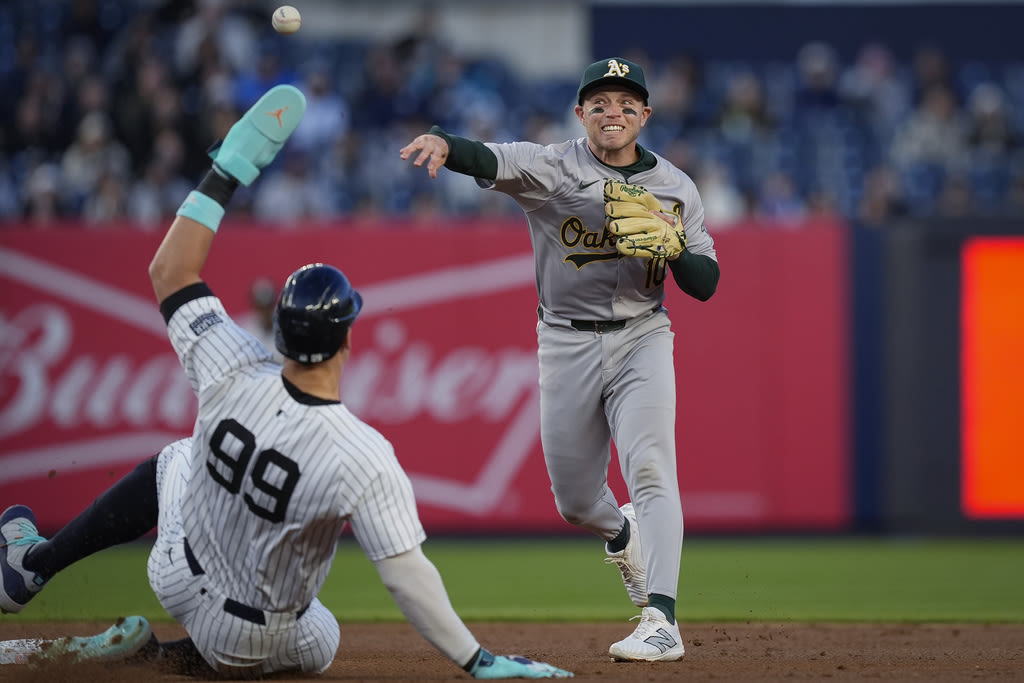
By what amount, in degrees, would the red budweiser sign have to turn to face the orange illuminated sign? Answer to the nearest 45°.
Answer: approximately 90° to its left

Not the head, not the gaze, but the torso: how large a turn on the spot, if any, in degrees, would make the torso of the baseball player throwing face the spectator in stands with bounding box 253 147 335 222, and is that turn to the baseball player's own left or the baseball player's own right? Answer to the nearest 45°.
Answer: approximately 180°

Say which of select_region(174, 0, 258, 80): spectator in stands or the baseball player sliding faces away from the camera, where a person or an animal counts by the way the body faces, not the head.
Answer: the baseball player sliding

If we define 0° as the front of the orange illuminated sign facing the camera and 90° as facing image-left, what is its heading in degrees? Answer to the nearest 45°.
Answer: approximately 0°

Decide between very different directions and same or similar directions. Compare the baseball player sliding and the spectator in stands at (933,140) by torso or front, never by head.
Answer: very different directions

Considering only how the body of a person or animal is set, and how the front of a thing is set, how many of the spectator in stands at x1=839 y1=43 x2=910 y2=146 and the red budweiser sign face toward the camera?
2

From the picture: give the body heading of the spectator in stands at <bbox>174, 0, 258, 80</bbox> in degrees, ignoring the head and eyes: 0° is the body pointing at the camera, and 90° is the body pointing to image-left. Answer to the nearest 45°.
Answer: approximately 0°

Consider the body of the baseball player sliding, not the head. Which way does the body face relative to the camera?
away from the camera

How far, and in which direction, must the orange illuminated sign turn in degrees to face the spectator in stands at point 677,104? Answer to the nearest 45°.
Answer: approximately 135° to its right

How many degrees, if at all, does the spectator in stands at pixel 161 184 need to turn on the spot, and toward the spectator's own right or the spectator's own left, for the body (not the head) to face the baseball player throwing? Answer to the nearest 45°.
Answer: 0° — they already face them

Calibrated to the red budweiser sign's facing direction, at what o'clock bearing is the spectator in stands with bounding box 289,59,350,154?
The spectator in stands is roughly at 5 o'clock from the red budweiser sign.
